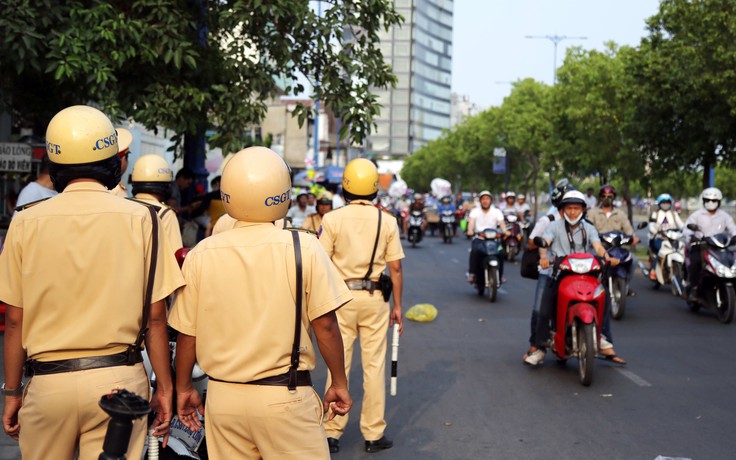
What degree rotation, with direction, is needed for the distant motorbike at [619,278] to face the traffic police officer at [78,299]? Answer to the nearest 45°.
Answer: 0° — it already faces them

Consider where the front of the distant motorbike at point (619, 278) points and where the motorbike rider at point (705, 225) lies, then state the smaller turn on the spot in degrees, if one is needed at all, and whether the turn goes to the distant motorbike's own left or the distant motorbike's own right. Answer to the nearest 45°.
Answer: approximately 135° to the distant motorbike's own left

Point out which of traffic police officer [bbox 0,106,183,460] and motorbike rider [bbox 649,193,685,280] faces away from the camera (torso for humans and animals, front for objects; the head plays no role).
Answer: the traffic police officer

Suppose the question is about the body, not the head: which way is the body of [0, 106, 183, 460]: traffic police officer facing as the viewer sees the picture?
away from the camera

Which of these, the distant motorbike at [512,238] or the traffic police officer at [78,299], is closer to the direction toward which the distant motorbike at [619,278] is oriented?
the traffic police officer

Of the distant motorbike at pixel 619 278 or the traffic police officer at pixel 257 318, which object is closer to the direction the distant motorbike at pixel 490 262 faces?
the traffic police officer
